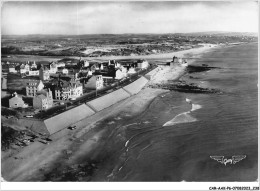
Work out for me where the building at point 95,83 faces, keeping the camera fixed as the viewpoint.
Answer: facing the viewer and to the right of the viewer
